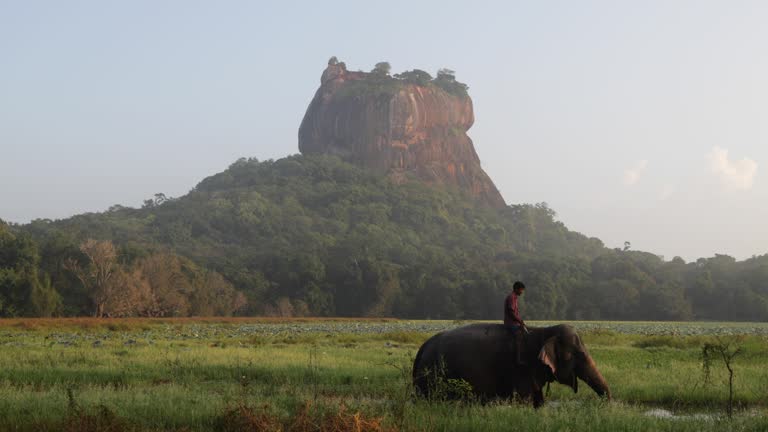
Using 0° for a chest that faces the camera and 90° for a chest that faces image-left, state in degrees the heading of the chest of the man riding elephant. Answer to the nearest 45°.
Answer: approximately 270°

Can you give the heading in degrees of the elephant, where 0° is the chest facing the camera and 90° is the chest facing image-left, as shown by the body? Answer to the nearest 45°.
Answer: approximately 270°
